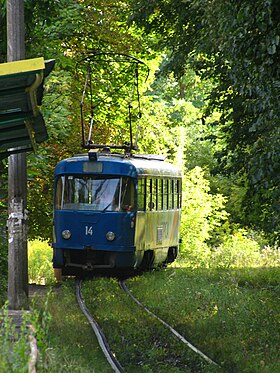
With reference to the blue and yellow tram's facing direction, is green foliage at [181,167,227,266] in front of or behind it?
behind

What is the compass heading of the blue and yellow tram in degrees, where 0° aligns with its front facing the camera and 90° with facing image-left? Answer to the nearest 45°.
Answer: approximately 0°

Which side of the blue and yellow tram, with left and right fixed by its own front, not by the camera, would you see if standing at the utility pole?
front

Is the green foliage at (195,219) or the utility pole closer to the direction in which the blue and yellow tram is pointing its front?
the utility pole
